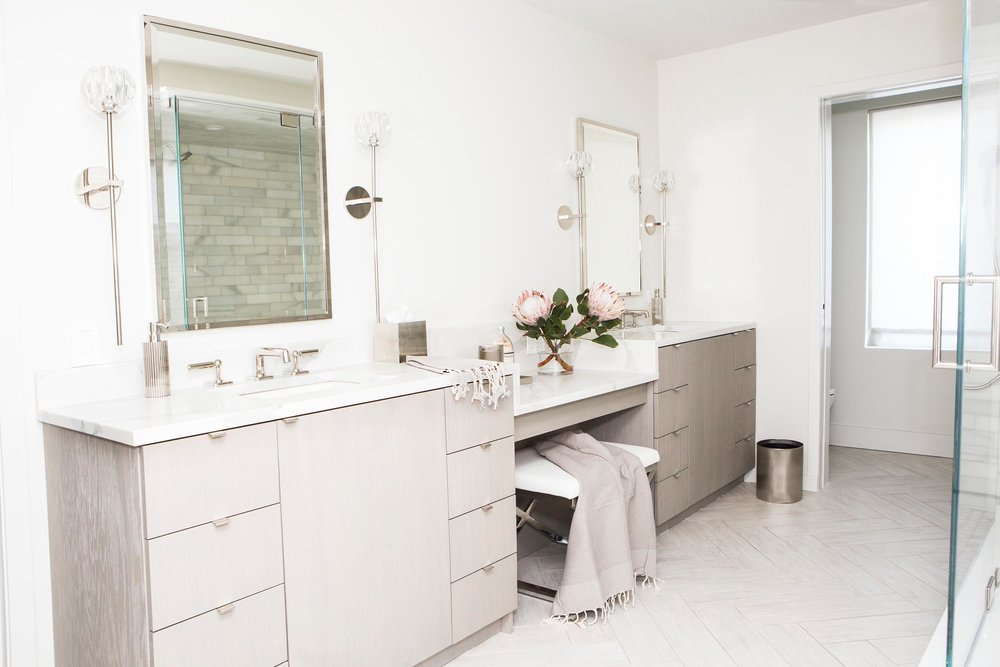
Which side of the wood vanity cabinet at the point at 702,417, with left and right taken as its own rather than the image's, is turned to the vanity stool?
right

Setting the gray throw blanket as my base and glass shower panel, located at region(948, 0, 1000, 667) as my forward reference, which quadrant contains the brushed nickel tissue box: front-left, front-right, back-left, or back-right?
back-right

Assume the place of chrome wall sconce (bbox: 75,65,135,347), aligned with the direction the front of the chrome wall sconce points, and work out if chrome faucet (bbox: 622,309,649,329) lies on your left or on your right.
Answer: on your left

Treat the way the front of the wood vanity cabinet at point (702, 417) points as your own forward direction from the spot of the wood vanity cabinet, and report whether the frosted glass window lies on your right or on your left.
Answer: on your left

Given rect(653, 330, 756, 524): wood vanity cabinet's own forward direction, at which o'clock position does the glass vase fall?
The glass vase is roughly at 3 o'clock from the wood vanity cabinet.

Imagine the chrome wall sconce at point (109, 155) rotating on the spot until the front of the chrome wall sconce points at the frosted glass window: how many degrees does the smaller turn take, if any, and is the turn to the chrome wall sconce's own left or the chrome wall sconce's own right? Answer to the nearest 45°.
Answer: approximately 45° to the chrome wall sconce's own left

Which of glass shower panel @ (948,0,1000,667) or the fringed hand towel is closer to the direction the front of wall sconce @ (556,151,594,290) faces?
the glass shower panel

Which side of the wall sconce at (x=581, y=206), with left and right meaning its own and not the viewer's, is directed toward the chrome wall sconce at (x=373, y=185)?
right
